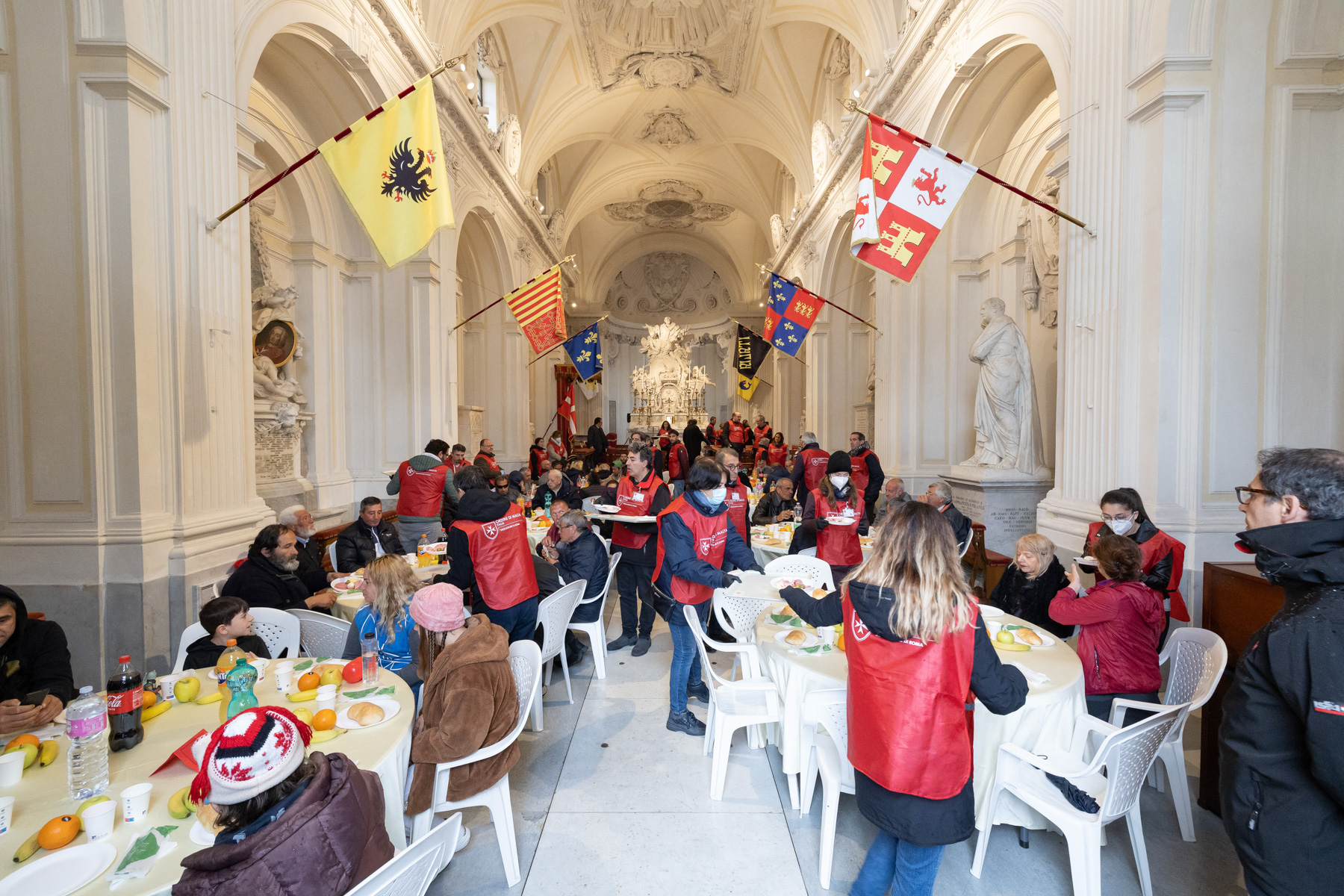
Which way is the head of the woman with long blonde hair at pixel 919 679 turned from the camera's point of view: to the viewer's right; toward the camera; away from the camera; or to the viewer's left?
away from the camera

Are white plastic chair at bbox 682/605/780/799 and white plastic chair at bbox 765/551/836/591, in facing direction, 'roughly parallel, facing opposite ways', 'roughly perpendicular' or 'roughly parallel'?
roughly perpendicular

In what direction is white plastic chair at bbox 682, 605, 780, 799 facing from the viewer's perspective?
to the viewer's right

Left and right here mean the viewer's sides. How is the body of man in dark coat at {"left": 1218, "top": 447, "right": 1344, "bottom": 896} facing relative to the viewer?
facing to the left of the viewer

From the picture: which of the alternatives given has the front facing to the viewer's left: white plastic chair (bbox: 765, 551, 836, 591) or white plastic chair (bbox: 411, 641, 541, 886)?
white plastic chair (bbox: 411, 641, 541, 886)

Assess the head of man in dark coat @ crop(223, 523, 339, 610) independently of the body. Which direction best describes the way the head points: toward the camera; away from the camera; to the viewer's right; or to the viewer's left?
to the viewer's right

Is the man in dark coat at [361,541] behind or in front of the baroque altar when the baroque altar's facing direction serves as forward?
in front

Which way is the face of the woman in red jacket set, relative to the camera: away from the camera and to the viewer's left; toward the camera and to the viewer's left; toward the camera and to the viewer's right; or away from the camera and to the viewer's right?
away from the camera and to the viewer's left

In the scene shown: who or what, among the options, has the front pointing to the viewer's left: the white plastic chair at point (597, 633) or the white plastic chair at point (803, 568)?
the white plastic chair at point (597, 633)

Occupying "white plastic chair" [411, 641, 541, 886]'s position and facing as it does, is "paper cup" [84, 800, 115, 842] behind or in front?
in front

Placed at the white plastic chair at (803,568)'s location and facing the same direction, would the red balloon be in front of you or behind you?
in front

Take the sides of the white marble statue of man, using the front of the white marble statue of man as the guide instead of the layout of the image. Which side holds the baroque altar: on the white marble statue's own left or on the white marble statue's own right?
on the white marble statue's own right

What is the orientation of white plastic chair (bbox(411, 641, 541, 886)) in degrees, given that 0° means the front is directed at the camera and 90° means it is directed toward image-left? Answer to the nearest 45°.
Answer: approximately 90°
